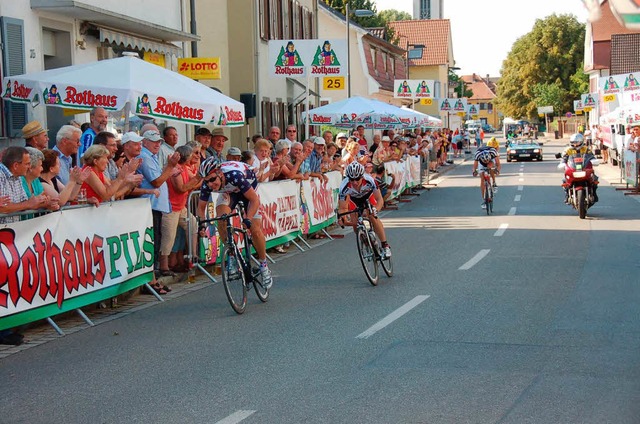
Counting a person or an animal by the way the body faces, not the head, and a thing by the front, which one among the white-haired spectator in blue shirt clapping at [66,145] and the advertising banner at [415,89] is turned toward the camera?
the advertising banner

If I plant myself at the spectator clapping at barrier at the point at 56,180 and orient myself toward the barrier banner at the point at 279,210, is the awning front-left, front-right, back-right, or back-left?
front-left

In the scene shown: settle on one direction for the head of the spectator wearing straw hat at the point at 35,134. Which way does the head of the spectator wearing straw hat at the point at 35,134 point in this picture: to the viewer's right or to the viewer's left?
to the viewer's right

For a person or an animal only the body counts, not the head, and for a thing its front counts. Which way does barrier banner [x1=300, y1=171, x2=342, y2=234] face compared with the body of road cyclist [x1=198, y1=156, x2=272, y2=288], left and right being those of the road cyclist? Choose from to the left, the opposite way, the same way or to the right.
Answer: to the left

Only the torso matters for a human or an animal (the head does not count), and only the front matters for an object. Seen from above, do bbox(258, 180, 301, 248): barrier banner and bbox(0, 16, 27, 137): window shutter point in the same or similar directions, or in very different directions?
same or similar directions

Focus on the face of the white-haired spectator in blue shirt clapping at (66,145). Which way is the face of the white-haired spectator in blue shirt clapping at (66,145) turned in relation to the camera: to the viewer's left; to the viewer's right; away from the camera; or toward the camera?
to the viewer's right

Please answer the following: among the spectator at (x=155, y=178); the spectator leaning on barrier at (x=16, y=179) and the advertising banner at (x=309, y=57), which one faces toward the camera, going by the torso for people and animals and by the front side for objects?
the advertising banner

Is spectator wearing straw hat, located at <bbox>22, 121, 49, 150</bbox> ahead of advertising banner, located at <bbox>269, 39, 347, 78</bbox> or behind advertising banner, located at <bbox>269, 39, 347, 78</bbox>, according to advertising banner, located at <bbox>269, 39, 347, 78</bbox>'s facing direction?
ahead

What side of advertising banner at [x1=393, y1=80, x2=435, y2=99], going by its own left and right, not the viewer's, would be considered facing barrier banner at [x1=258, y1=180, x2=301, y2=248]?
front

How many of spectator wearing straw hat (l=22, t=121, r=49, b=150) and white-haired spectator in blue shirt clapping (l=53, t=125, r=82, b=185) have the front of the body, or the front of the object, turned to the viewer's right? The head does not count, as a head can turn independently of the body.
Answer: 2

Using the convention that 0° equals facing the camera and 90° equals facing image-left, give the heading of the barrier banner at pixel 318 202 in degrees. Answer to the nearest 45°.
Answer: approximately 315°

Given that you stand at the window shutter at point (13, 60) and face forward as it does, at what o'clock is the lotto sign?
The lotto sign is roughly at 9 o'clock from the window shutter.

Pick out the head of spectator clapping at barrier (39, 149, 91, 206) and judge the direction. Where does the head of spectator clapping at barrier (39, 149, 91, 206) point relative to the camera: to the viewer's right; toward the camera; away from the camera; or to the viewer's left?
to the viewer's right

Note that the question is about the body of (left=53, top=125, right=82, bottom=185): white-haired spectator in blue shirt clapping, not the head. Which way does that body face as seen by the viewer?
to the viewer's right

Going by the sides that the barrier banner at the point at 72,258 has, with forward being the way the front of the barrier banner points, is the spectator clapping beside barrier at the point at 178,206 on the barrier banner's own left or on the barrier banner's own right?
on the barrier banner's own left

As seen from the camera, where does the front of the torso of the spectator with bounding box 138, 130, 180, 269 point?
to the viewer's right

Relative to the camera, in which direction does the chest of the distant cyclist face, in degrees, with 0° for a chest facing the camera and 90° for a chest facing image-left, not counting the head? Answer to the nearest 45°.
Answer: approximately 0°

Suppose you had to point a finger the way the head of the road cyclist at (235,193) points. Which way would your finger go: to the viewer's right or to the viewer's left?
to the viewer's left

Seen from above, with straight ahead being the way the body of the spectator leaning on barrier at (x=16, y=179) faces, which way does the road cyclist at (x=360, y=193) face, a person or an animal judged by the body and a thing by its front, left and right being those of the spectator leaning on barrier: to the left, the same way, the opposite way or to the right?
to the right
